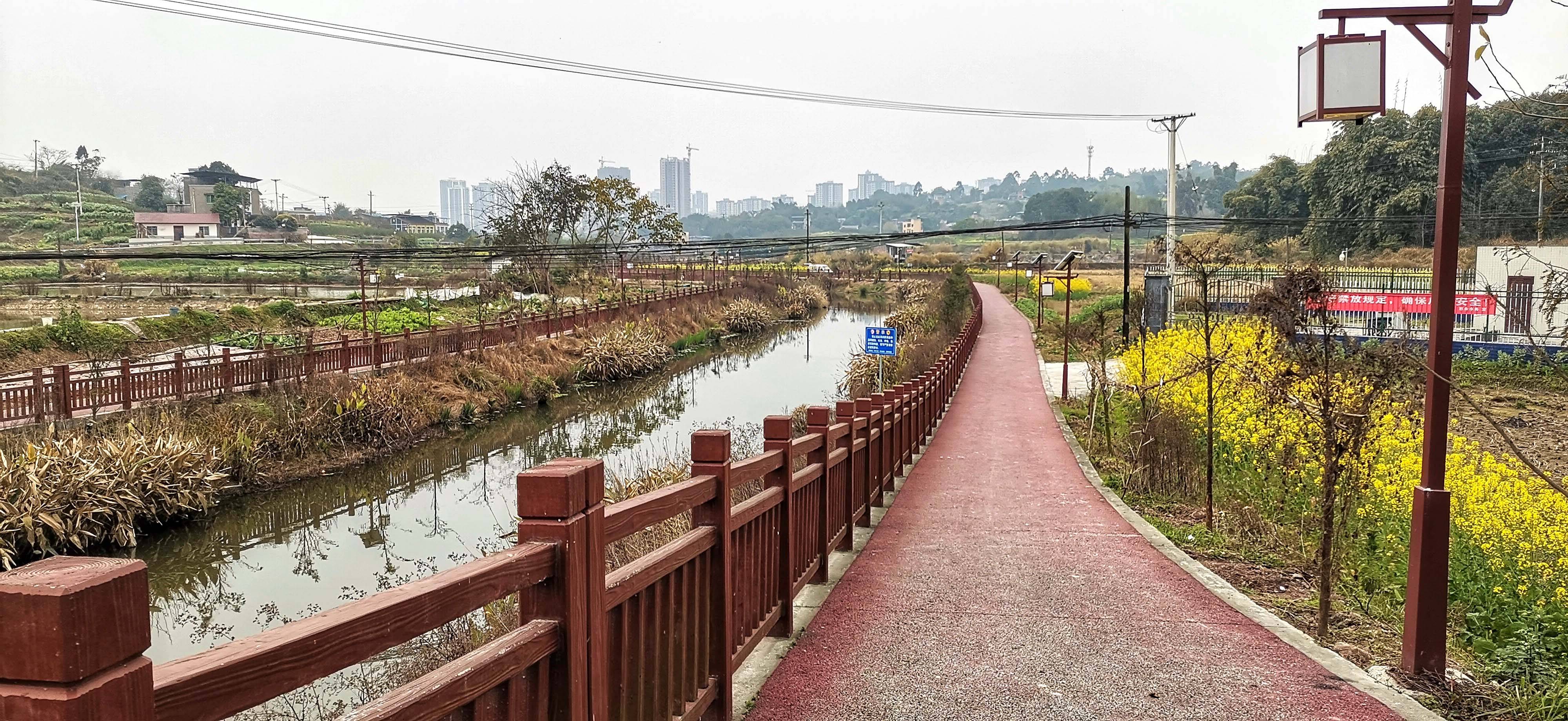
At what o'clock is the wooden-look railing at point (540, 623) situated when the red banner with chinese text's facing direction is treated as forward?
The wooden-look railing is roughly at 12 o'clock from the red banner with chinese text.

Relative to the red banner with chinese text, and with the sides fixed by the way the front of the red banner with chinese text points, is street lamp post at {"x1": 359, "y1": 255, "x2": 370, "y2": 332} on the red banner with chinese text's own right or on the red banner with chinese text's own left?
on the red banner with chinese text's own right

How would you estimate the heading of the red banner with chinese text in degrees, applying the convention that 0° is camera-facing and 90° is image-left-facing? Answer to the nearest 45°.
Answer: approximately 0°

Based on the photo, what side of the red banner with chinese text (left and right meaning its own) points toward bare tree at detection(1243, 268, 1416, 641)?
front

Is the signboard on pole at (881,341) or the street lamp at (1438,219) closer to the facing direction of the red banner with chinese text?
the street lamp

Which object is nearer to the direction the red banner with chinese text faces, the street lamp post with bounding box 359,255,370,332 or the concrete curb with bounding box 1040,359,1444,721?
the concrete curb

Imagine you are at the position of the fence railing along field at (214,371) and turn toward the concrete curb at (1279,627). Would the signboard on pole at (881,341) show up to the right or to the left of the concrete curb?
left

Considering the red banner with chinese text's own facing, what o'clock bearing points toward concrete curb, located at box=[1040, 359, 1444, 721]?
The concrete curb is roughly at 12 o'clock from the red banner with chinese text.

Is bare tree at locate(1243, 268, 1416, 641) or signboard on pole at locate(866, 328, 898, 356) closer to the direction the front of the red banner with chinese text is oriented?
the bare tree

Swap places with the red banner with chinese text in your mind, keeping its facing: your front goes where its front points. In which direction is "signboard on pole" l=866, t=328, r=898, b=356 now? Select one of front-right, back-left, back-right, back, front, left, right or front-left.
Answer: front-right

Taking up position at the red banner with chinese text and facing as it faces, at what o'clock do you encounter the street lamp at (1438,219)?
The street lamp is roughly at 12 o'clock from the red banner with chinese text.

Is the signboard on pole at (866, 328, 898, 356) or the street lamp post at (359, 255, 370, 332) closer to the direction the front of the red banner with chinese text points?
the signboard on pole
